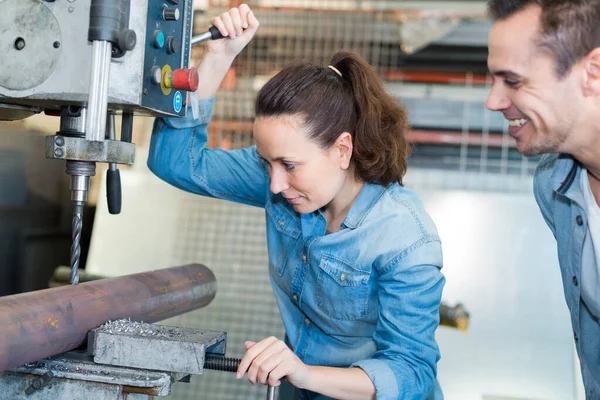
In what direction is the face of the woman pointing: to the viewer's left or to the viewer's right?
to the viewer's left

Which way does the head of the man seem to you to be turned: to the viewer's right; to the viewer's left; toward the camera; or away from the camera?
to the viewer's left

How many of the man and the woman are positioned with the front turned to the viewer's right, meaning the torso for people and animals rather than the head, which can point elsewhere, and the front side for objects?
0

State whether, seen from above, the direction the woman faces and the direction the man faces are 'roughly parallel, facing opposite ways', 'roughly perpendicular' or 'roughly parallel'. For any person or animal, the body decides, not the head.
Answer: roughly parallel

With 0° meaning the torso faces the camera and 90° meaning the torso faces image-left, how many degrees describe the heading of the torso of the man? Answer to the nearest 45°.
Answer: approximately 45°

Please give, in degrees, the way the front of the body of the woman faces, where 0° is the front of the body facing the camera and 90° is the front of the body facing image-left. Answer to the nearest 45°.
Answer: approximately 45°
